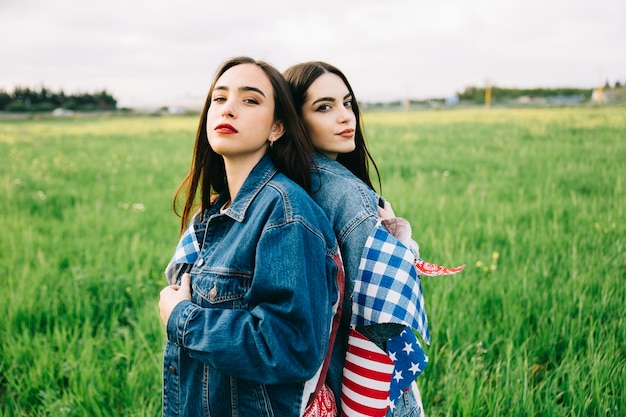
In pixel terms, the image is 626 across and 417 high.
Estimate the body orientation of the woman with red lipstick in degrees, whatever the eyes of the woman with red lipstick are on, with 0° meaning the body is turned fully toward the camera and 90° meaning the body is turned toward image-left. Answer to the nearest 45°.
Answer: approximately 45°
